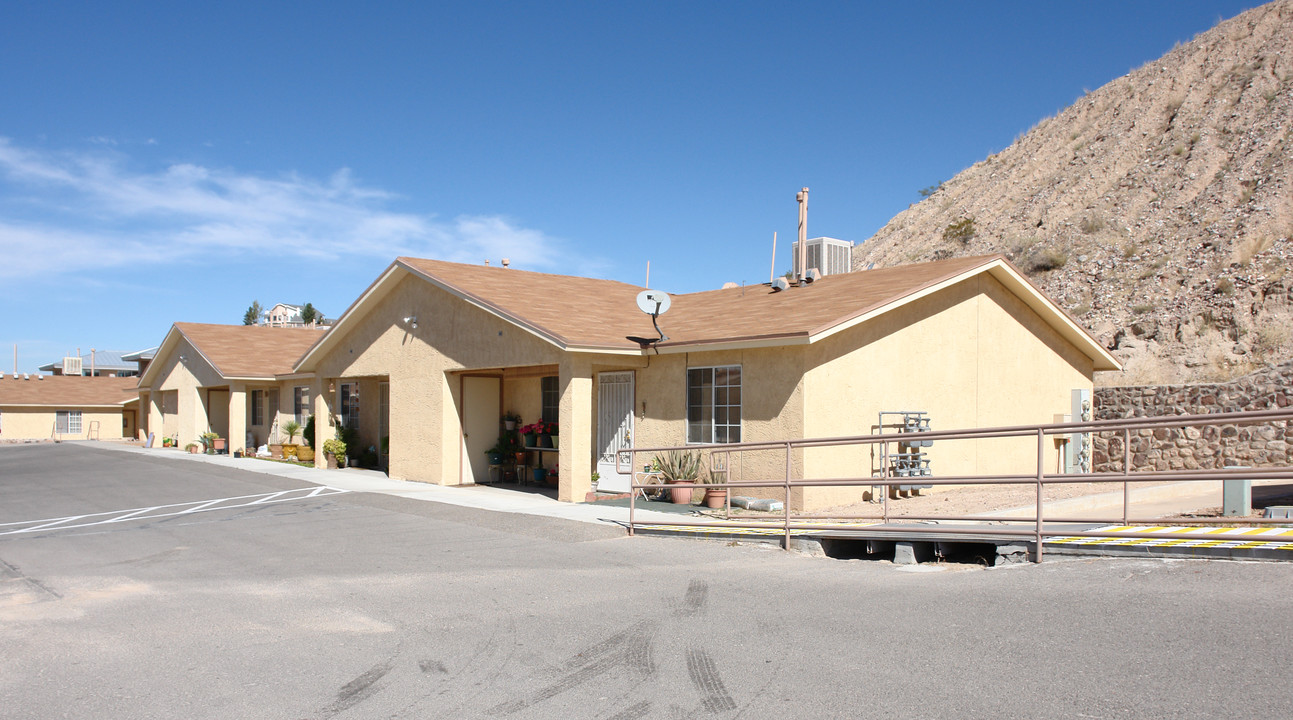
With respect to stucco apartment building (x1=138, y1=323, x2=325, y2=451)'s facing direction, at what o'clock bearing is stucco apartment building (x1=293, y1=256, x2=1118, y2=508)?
stucco apartment building (x1=293, y1=256, x2=1118, y2=508) is roughly at 10 o'clock from stucco apartment building (x1=138, y1=323, x2=325, y2=451).

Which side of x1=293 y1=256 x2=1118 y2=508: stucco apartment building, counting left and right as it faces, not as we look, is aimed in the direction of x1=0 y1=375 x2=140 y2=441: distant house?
right

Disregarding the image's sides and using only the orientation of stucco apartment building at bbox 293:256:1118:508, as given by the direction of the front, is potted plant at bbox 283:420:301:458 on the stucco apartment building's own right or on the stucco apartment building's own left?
on the stucco apartment building's own right

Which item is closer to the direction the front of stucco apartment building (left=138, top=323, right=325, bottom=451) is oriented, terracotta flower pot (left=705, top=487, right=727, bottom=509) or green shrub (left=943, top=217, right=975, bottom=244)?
the terracotta flower pot

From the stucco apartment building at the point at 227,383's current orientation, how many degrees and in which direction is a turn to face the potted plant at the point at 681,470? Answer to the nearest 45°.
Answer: approximately 45° to its left

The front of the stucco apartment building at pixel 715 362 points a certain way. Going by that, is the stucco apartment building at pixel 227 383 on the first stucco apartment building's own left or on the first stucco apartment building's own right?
on the first stucco apartment building's own right

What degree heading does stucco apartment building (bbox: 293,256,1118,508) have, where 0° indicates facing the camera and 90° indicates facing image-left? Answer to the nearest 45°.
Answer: approximately 45°

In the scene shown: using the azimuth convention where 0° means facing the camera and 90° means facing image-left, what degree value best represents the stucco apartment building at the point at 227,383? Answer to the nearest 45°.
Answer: approximately 45°

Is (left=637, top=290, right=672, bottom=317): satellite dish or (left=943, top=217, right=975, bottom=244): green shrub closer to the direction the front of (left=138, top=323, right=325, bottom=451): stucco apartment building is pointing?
the satellite dish
